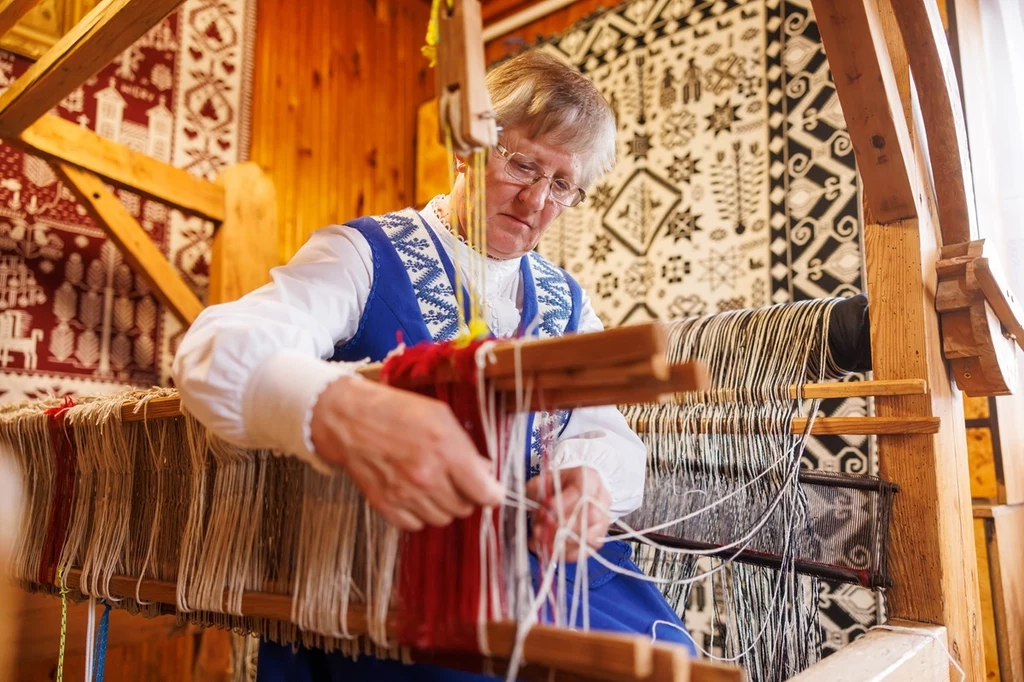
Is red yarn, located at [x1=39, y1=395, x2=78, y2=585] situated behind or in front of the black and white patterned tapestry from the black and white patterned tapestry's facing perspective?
in front

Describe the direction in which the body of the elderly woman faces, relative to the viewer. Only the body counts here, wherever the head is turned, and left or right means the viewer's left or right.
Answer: facing the viewer and to the right of the viewer

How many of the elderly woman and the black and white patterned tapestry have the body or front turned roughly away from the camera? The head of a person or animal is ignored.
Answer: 0

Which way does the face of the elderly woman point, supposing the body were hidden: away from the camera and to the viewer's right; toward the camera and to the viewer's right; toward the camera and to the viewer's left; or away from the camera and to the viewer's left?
toward the camera and to the viewer's left

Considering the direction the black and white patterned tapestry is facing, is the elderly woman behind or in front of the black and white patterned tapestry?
in front

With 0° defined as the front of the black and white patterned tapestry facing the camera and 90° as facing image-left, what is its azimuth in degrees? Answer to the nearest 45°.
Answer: approximately 45°

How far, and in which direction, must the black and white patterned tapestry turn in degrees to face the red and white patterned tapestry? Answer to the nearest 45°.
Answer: approximately 45° to its right
